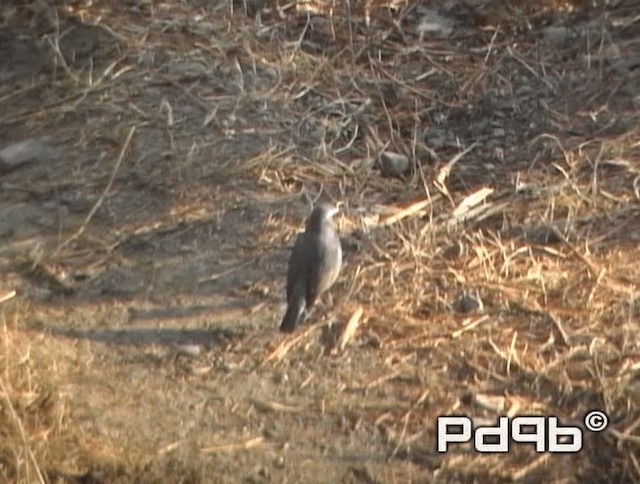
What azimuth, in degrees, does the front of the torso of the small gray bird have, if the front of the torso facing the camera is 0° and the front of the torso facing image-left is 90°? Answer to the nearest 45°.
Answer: approximately 225°
